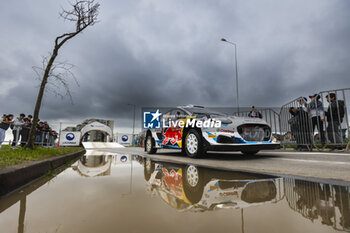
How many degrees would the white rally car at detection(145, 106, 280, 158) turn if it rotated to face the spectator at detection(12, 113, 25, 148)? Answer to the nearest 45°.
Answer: approximately 135° to its right

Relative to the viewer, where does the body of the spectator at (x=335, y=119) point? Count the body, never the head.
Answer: to the viewer's left

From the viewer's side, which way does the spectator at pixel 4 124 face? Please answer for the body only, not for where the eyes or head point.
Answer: to the viewer's right

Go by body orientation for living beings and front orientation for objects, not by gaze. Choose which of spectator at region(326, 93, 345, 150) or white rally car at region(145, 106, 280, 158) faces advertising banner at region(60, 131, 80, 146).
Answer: the spectator

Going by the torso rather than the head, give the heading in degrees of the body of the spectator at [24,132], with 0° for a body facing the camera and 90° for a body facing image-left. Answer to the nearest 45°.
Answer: approximately 270°

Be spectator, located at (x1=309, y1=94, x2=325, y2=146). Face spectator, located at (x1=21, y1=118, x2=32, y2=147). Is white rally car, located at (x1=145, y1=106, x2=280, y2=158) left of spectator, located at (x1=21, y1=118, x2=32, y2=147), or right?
left

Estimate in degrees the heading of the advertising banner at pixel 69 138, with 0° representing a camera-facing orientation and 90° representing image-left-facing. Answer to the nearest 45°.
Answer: approximately 0°

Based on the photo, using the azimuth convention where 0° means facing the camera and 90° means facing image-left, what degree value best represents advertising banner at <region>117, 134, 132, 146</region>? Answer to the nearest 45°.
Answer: approximately 0°
